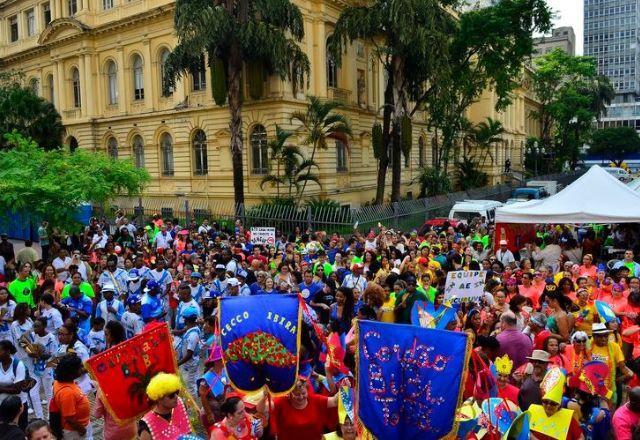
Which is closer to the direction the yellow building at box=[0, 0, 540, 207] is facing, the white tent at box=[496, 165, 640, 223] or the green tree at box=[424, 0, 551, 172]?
the white tent

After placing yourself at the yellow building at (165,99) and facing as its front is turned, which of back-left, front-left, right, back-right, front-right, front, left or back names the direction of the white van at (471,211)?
left

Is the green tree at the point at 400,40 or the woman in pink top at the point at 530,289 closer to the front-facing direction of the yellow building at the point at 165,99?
the woman in pink top

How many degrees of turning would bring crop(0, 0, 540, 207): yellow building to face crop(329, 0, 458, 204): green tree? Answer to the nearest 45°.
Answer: approximately 90° to its left

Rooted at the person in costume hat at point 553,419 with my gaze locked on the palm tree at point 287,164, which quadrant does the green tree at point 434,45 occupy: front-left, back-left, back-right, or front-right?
front-right

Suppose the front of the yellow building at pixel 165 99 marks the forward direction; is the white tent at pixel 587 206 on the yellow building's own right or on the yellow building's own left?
on the yellow building's own left

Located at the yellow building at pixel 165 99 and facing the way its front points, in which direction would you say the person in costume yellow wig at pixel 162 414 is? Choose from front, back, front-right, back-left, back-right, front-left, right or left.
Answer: front-left

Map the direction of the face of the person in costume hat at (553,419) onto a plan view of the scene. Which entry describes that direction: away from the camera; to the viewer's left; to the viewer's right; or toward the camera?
toward the camera

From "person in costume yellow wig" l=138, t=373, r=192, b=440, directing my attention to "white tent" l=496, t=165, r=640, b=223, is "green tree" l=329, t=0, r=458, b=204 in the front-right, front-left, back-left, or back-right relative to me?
front-left
